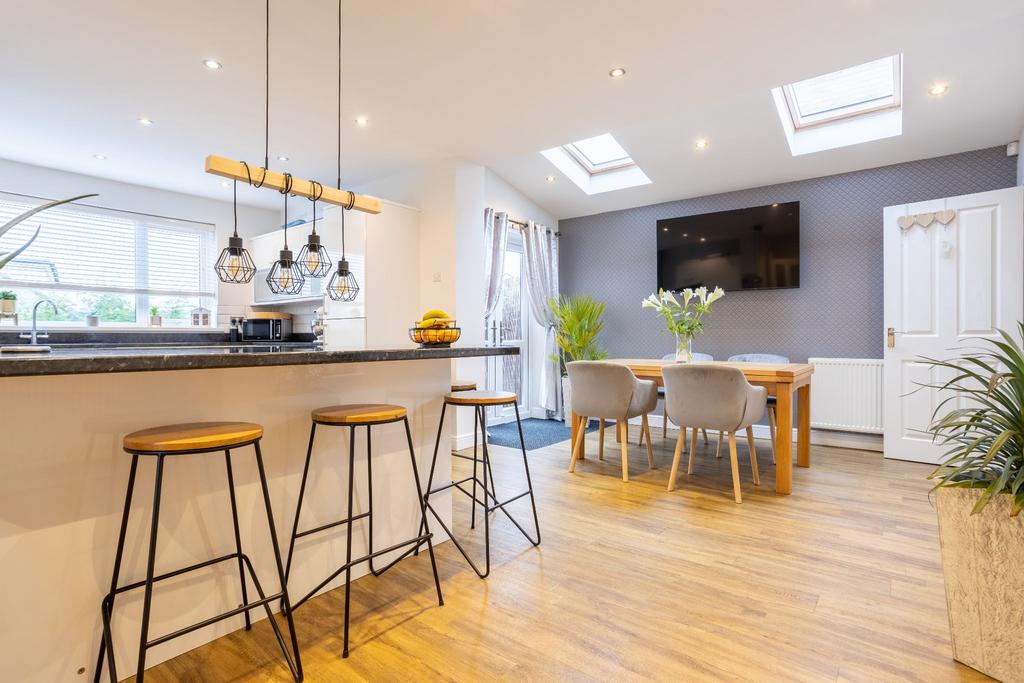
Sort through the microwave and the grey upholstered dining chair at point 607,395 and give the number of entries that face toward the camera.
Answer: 1

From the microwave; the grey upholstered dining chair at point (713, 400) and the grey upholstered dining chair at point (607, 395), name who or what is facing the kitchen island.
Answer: the microwave

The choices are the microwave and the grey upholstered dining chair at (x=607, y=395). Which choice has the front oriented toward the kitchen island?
the microwave

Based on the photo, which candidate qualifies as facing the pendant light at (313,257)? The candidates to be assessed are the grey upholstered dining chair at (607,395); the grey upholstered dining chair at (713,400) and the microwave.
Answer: the microwave

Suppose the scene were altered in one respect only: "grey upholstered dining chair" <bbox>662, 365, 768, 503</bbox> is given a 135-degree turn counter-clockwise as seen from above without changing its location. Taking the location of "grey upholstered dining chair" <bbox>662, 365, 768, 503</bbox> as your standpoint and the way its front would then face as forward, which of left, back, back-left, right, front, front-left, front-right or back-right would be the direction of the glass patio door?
front-right

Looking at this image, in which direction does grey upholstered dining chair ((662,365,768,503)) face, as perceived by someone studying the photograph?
facing away from the viewer and to the right of the viewer

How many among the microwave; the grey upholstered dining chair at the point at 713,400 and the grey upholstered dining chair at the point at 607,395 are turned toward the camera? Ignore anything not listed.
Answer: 1

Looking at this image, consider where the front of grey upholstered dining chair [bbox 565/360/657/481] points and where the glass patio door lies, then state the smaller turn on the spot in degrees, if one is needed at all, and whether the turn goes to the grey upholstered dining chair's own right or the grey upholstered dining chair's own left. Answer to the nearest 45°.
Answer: approximately 90° to the grey upholstered dining chair's own left

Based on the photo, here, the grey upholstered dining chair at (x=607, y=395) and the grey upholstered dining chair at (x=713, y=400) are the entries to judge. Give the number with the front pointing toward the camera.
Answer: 0

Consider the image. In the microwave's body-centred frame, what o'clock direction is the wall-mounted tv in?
The wall-mounted tv is roughly at 10 o'clock from the microwave.

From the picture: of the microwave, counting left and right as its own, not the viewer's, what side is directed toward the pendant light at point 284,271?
front

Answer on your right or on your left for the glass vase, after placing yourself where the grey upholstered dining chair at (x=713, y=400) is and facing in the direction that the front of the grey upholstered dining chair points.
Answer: on your left

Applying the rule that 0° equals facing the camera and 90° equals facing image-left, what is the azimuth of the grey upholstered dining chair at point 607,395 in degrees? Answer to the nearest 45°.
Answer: approximately 225°

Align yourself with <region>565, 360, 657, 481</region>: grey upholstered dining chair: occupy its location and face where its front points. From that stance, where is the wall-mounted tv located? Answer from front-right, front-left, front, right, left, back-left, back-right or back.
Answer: front
